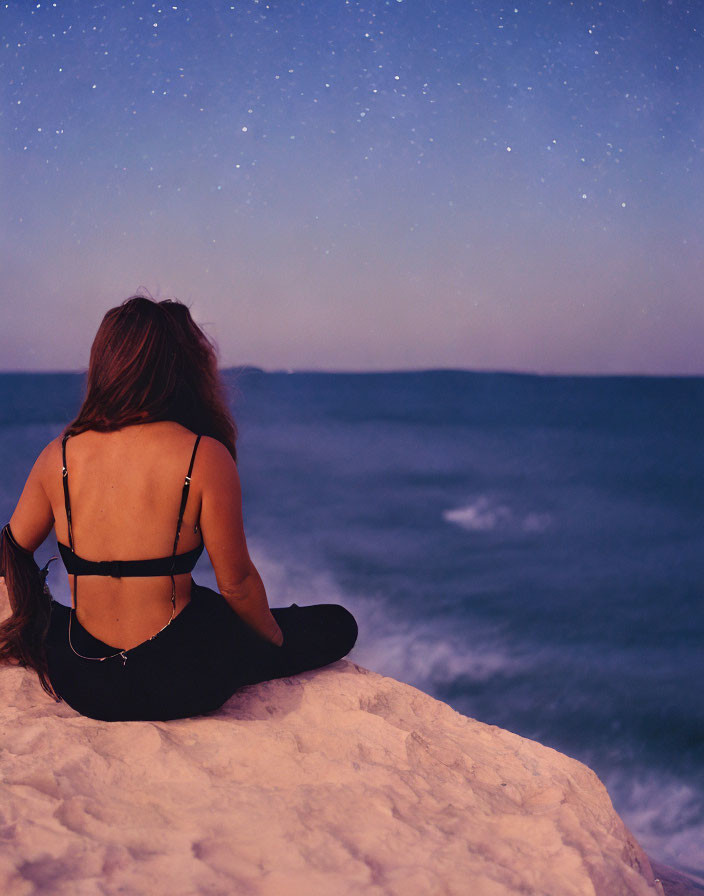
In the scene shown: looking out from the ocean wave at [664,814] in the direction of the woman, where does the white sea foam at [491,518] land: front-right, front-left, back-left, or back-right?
back-right

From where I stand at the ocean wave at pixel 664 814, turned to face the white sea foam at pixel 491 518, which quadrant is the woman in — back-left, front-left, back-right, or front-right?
back-left

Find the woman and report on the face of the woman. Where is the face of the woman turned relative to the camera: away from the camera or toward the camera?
away from the camera

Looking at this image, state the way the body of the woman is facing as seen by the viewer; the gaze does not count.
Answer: away from the camera

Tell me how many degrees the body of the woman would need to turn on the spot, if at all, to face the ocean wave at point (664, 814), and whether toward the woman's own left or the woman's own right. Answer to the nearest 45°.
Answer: approximately 45° to the woman's own right
